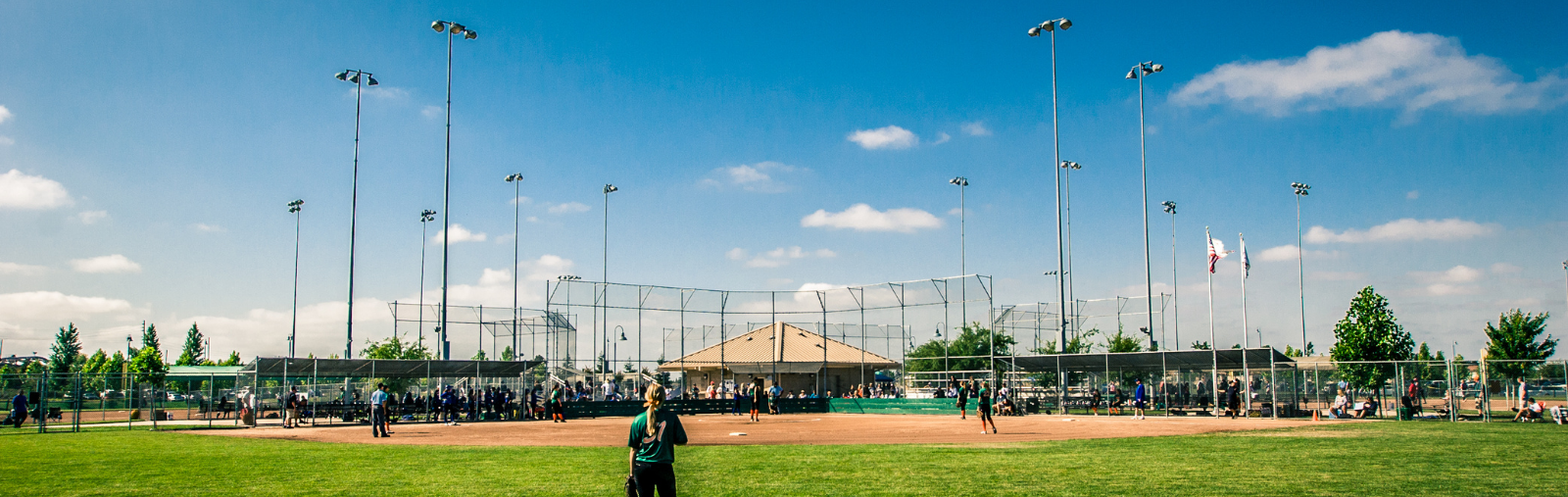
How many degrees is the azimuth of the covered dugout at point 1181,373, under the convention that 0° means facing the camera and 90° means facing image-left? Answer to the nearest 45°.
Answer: approximately 45°

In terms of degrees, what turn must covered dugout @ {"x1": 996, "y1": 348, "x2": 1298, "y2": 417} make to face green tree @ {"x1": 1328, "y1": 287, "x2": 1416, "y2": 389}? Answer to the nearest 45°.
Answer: approximately 180°

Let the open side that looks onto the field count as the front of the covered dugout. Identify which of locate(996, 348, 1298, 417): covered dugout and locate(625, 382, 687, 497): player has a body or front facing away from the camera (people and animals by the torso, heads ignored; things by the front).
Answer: the player

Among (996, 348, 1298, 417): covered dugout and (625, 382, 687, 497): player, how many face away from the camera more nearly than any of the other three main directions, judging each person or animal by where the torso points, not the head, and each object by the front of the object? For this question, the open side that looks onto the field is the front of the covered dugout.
1

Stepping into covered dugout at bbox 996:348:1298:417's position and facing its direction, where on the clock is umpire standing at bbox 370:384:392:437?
The umpire standing is roughly at 12 o'clock from the covered dugout.

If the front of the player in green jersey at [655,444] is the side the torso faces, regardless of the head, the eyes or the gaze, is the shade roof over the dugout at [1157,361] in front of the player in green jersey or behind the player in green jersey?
in front

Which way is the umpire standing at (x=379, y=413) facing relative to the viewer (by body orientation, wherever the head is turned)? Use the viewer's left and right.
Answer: facing away from the viewer and to the right of the viewer

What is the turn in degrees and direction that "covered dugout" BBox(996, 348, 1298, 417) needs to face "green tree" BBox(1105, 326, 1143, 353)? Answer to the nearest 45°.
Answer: approximately 135° to its right

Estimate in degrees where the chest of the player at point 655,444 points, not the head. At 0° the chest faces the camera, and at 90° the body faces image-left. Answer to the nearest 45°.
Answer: approximately 180°
